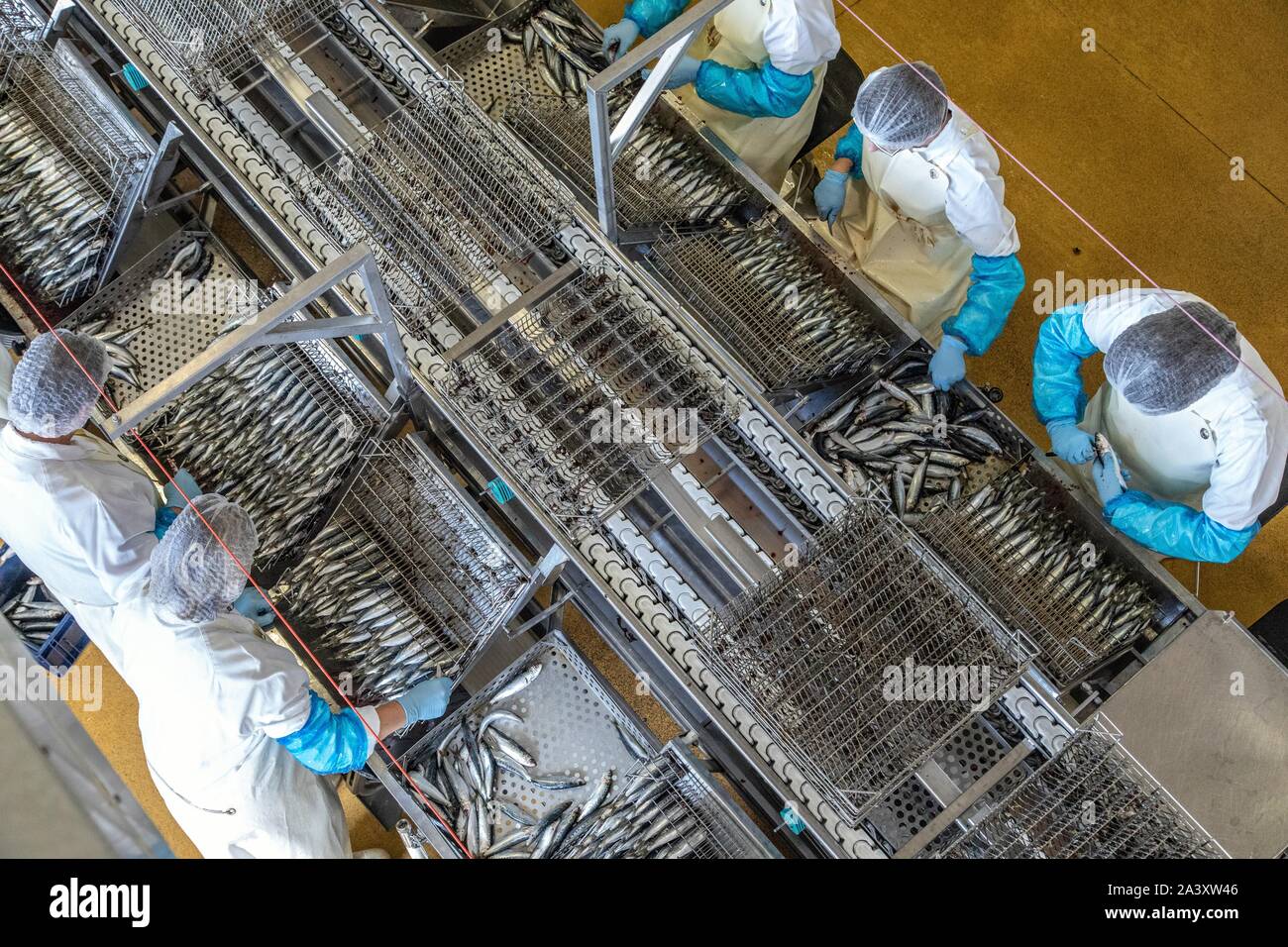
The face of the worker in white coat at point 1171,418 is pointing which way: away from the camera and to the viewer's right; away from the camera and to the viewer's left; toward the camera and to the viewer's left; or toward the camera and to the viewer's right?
toward the camera and to the viewer's left

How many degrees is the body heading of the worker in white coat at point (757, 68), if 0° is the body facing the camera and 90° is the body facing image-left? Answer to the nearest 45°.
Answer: approximately 45°

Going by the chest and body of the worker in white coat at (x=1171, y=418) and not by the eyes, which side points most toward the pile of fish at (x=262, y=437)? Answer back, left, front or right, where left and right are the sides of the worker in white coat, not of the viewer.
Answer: front

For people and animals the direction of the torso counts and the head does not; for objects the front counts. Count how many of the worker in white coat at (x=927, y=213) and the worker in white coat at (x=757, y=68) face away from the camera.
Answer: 0

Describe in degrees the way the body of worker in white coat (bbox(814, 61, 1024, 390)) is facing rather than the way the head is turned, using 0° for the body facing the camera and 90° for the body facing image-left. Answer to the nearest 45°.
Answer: approximately 45°

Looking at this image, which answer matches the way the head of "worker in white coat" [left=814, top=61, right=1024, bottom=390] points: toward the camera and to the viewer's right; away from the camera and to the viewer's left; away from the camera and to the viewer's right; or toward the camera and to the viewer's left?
toward the camera and to the viewer's left

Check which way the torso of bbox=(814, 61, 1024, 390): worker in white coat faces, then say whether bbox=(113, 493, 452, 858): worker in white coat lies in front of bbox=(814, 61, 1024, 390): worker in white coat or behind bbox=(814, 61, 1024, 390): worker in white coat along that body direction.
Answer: in front

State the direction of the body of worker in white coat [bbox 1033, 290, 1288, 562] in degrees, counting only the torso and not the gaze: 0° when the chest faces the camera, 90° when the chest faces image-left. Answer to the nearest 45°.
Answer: approximately 45°

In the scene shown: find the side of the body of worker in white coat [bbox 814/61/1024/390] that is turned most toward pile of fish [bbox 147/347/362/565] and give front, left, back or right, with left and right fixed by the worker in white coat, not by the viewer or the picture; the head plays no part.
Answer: front

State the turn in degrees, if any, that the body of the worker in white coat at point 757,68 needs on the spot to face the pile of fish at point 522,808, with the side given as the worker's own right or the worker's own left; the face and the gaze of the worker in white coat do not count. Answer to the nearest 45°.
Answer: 0° — they already face it

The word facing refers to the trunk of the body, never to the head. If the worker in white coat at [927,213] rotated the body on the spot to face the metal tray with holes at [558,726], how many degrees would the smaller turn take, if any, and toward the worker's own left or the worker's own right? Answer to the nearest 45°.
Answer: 0° — they already face it

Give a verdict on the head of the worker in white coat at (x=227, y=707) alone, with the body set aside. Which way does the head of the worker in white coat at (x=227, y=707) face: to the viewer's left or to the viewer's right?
to the viewer's right

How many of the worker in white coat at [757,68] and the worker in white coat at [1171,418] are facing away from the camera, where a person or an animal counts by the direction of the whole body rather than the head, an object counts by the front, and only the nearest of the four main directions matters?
0
